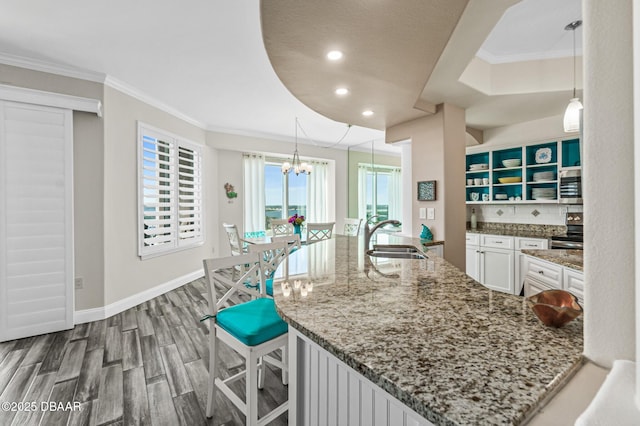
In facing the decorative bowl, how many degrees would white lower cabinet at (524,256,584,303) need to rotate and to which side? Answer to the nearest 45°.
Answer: approximately 45° to its left

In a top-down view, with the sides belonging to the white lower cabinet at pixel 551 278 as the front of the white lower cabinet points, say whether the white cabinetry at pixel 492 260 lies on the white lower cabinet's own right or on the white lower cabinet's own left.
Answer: on the white lower cabinet's own right

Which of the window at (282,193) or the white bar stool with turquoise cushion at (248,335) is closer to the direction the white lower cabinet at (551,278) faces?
the white bar stool with turquoise cushion

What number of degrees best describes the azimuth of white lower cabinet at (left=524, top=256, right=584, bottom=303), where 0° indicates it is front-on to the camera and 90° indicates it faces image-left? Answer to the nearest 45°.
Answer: approximately 45°

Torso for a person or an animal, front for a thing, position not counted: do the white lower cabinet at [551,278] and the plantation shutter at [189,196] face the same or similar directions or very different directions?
very different directions

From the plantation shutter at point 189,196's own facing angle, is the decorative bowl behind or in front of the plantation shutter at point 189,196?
in front

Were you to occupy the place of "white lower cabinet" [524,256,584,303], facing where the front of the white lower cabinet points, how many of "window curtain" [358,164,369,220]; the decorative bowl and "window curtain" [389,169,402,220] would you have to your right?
2

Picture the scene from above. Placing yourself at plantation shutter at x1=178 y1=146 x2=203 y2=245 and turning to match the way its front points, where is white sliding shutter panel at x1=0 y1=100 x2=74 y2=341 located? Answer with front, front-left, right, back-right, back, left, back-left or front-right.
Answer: right

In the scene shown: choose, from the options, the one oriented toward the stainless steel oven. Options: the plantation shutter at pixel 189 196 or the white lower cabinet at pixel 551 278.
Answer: the plantation shutter

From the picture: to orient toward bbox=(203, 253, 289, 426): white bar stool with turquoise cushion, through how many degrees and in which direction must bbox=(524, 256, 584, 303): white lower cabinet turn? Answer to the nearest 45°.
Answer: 0° — it already faces it

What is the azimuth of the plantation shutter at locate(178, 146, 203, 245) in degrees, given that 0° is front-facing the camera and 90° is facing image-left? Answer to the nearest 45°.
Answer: approximately 315°

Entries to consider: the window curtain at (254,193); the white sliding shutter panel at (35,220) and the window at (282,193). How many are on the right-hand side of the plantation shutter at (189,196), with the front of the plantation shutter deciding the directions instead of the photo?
1

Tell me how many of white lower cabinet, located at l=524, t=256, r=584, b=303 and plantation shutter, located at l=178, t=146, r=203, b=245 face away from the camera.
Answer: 0
